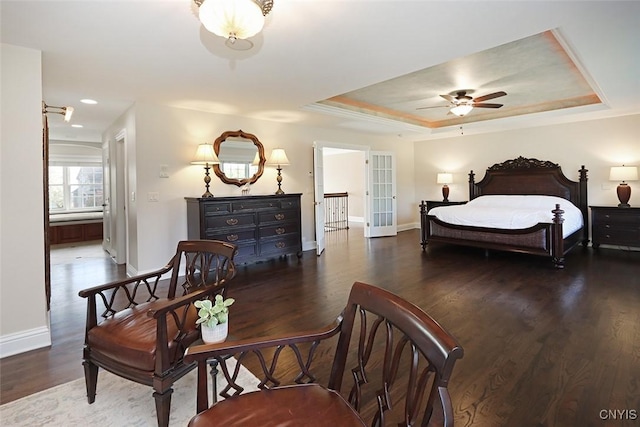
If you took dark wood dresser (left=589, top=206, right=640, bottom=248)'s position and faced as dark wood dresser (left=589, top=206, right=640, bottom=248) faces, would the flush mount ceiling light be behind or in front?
in front

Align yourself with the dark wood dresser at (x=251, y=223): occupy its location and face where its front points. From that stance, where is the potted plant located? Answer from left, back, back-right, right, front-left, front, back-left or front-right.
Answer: front-right

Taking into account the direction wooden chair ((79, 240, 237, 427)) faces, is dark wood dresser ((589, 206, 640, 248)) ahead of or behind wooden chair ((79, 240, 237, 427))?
behind

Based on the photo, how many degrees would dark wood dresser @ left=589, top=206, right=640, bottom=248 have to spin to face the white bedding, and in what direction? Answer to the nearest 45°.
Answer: approximately 45° to its right

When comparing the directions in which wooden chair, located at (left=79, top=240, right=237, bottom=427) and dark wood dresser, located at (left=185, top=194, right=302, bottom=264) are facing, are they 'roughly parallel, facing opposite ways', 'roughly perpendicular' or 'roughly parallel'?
roughly perpendicular

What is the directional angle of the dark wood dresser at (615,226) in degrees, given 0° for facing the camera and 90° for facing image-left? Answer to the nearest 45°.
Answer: approximately 0°
